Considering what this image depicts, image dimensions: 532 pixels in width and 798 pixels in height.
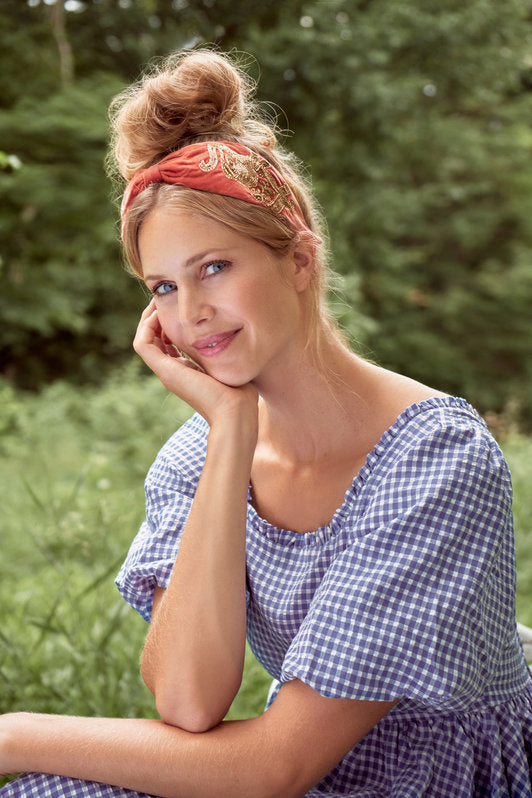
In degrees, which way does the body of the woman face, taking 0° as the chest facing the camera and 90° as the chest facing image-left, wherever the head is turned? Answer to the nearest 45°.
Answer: approximately 45°
